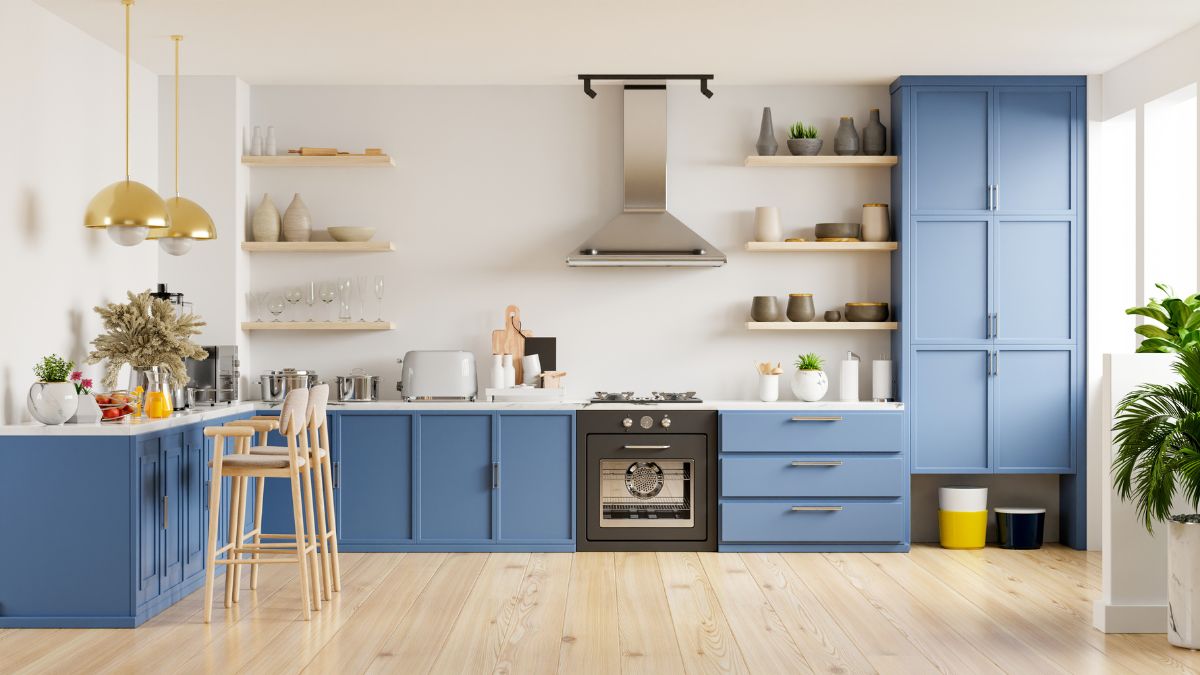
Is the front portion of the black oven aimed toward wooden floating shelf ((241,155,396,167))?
no

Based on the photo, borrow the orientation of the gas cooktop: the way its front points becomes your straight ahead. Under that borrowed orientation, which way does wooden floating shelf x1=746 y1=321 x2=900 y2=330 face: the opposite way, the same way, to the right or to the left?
the same way

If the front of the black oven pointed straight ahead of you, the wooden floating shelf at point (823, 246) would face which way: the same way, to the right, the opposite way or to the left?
the same way

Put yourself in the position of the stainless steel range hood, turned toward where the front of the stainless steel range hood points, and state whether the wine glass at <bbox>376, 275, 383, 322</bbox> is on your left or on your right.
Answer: on your right

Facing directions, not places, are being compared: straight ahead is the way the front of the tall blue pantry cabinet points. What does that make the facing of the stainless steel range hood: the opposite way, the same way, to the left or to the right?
the same way

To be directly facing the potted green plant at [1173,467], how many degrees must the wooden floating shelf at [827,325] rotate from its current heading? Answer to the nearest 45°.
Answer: approximately 45° to its left

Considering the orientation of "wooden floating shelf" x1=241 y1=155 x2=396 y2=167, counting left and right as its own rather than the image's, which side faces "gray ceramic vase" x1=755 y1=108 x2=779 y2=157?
left

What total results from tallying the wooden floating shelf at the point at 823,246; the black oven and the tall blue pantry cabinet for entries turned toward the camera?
3

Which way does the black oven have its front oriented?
toward the camera

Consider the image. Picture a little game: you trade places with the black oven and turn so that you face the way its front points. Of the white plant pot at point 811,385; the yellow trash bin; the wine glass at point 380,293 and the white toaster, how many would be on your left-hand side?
2

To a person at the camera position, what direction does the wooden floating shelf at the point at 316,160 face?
facing the viewer

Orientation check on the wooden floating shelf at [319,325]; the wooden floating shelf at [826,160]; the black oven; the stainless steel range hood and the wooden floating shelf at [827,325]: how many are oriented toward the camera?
5

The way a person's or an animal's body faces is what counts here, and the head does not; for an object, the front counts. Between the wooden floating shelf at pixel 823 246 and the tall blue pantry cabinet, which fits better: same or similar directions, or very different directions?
same or similar directions

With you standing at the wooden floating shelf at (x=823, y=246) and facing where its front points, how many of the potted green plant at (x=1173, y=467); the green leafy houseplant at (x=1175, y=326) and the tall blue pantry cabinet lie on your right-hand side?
0

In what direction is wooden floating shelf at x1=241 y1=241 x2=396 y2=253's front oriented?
toward the camera

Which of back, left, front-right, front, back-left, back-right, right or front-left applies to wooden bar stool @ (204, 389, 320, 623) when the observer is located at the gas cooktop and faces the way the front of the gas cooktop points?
front-right

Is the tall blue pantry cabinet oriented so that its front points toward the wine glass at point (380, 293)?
no

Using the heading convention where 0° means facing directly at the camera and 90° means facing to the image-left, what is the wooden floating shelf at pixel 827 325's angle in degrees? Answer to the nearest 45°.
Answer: approximately 0°

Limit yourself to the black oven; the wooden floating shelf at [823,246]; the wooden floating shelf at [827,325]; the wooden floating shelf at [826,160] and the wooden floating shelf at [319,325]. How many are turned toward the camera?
5

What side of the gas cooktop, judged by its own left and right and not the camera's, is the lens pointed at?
front
